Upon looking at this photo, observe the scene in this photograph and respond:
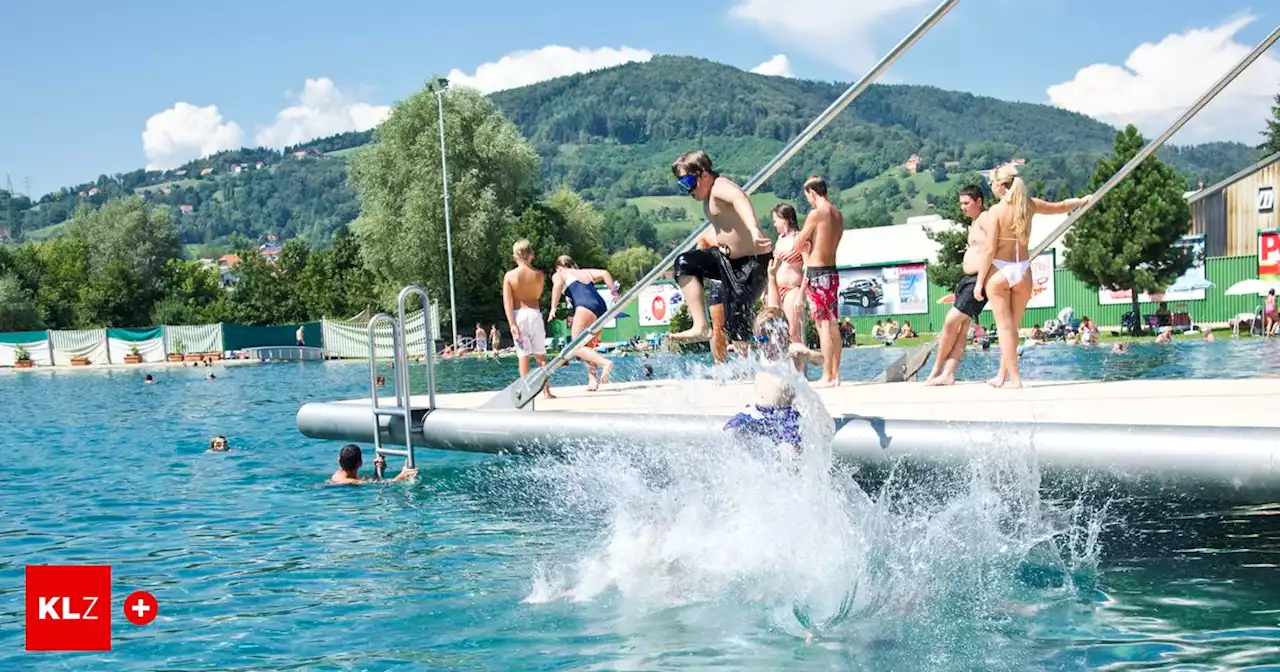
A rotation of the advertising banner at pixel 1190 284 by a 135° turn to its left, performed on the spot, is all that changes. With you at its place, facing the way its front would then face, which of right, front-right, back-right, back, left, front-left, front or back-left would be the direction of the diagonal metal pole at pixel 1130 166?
back-right

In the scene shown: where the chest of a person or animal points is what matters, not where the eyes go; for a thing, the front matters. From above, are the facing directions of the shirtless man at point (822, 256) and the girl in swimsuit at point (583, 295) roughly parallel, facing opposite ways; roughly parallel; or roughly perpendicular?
roughly parallel

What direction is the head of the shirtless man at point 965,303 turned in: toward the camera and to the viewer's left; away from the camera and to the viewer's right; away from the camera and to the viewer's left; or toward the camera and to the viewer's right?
toward the camera and to the viewer's left

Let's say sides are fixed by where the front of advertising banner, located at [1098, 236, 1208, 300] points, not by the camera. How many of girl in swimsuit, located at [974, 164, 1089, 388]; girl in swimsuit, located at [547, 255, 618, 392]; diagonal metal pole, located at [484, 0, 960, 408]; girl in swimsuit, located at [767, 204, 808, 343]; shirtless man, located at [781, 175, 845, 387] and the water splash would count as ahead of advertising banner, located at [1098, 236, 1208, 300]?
6

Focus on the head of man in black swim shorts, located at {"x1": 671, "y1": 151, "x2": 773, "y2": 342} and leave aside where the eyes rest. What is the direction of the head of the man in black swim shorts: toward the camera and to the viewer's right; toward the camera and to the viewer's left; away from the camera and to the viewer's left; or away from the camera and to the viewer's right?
toward the camera and to the viewer's left

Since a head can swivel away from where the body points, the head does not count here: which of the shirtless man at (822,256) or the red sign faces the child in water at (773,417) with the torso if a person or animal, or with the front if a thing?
the red sign

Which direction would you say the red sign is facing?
toward the camera

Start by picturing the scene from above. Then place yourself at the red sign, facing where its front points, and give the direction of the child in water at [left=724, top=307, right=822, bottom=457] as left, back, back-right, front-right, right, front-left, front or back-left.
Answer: front

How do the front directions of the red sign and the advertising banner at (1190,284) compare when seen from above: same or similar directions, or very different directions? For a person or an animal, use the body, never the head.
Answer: same or similar directions

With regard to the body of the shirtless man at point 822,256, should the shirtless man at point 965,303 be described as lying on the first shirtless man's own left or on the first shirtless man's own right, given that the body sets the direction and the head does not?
on the first shirtless man's own right

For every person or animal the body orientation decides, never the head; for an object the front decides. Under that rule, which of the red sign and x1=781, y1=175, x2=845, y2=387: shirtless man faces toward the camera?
the red sign

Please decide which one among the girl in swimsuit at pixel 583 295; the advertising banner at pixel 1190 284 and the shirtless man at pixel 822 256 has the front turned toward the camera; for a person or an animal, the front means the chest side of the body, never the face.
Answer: the advertising banner

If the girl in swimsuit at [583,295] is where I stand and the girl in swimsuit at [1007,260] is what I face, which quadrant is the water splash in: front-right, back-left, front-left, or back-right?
front-right

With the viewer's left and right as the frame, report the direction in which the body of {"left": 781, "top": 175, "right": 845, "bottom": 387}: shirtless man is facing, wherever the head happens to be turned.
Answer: facing away from the viewer and to the left of the viewer

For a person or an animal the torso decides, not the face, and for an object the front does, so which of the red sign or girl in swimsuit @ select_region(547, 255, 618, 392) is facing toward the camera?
the red sign

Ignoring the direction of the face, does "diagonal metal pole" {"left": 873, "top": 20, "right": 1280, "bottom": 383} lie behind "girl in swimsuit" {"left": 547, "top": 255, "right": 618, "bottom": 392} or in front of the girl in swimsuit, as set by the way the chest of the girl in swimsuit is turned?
behind
